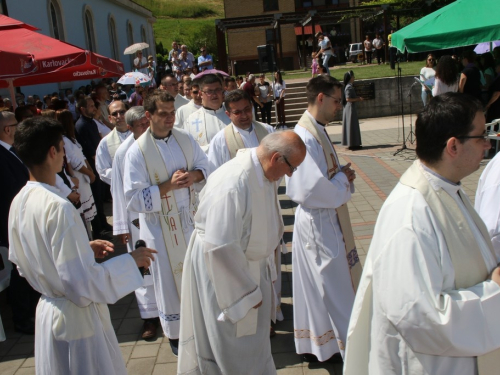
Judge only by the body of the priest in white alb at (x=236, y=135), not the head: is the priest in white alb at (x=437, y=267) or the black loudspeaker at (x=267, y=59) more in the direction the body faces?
the priest in white alb

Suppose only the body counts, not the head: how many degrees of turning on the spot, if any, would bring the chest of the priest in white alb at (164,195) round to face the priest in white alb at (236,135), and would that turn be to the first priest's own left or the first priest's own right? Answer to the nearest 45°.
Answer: approximately 90° to the first priest's own left

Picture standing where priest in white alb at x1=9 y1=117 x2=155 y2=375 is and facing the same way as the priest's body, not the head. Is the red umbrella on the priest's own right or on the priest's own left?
on the priest's own left

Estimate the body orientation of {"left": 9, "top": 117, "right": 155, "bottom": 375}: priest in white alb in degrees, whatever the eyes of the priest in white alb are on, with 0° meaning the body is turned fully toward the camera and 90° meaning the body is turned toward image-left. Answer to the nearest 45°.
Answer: approximately 225°

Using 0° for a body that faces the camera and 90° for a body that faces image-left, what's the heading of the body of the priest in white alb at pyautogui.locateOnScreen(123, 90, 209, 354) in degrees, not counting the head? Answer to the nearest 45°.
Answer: approximately 315°

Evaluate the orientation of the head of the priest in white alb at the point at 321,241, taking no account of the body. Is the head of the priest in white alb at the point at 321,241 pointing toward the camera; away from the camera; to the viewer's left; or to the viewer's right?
to the viewer's right

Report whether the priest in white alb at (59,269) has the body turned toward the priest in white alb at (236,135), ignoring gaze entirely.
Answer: yes

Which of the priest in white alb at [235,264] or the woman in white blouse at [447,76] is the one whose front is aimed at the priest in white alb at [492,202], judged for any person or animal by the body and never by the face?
the priest in white alb at [235,264]

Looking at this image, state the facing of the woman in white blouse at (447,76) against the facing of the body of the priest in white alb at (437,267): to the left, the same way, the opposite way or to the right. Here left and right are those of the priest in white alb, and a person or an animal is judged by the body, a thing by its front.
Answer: to the left

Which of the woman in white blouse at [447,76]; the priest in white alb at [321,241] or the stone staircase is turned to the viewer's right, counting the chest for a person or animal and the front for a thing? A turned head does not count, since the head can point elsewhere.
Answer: the priest in white alb
